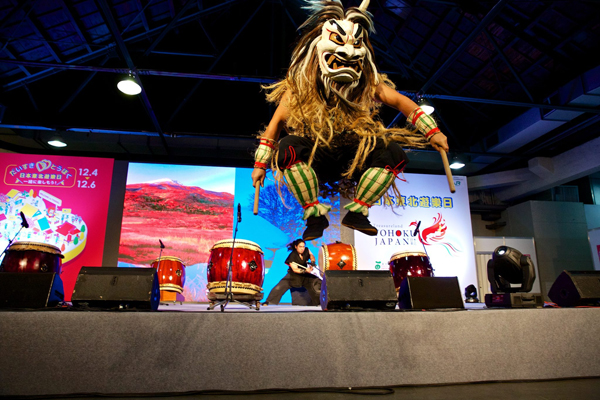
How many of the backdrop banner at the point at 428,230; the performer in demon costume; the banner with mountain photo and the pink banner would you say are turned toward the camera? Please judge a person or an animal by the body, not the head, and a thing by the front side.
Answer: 4

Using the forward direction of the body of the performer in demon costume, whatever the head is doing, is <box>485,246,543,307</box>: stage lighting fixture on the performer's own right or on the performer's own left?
on the performer's own left

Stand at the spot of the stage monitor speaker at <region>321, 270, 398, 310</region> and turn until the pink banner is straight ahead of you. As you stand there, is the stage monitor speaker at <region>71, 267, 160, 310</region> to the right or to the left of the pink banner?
left

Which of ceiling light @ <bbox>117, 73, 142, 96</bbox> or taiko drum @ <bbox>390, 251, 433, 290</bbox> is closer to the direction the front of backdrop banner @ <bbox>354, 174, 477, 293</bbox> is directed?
the taiko drum

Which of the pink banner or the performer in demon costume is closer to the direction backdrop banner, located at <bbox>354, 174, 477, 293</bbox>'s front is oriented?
the performer in demon costume

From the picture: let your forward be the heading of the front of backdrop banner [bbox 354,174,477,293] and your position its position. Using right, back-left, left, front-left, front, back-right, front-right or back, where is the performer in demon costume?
front

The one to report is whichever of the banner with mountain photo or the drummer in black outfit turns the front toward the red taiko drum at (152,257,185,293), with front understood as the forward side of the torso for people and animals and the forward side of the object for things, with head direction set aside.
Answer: the banner with mountain photo

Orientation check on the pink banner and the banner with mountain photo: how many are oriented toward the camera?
2

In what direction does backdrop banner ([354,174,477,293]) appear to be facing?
toward the camera

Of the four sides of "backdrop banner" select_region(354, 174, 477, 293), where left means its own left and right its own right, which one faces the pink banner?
right

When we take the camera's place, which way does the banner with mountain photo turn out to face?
facing the viewer

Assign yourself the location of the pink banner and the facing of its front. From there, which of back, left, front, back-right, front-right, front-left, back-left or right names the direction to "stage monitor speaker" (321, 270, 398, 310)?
front

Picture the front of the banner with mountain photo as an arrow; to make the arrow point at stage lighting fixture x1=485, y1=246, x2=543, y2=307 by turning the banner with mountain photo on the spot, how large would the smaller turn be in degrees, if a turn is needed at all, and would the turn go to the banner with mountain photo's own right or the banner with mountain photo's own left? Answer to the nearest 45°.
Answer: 0° — it already faces it

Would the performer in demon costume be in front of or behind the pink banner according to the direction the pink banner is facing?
in front

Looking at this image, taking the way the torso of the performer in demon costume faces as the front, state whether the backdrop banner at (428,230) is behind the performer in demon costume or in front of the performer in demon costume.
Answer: behind

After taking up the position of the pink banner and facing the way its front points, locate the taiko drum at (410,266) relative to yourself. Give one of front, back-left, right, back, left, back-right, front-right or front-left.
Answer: front-left
